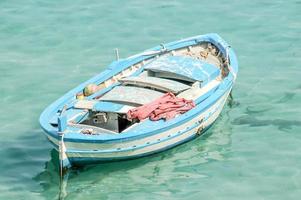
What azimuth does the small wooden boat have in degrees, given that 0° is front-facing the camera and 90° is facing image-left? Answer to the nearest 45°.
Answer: approximately 45°
